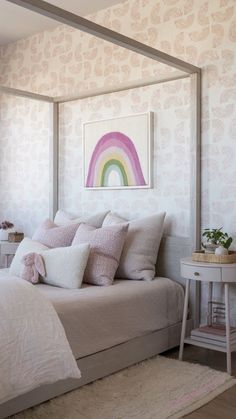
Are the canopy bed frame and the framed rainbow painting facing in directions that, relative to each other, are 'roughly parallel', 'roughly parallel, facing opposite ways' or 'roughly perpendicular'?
roughly parallel

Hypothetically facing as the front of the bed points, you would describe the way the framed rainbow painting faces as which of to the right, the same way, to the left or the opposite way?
the same way

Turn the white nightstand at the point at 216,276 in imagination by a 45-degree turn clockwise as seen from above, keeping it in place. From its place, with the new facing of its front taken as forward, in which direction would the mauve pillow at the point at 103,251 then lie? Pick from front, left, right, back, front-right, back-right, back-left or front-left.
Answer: front

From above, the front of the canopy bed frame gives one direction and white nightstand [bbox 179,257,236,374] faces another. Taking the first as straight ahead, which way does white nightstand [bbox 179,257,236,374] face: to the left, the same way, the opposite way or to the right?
the same way

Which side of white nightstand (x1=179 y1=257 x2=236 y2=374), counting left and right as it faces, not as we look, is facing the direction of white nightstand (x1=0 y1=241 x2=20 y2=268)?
right

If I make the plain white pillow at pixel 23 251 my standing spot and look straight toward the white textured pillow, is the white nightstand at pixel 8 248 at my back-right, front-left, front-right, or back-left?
back-left

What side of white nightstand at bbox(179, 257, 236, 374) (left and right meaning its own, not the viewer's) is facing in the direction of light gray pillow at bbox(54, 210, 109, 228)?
right

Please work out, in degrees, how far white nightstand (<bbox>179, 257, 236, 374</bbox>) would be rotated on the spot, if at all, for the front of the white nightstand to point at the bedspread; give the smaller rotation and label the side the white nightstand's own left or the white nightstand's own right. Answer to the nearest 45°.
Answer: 0° — it already faces it

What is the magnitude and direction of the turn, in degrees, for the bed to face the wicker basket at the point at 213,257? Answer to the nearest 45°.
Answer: approximately 135° to its left

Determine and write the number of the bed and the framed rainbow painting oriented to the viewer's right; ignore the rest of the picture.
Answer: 0

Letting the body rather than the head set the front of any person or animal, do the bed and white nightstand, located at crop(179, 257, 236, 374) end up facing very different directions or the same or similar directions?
same or similar directions

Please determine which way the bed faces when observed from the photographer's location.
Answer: facing the viewer and to the left of the viewer

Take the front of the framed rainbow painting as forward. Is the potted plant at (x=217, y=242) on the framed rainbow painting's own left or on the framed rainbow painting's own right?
on the framed rainbow painting's own left

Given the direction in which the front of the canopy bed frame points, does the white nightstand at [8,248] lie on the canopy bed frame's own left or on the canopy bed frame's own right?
on the canopy bed frame's own right

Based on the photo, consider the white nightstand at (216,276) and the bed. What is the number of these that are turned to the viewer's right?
0

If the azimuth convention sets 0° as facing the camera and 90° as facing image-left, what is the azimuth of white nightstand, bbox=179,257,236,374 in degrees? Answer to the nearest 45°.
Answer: approximately 45°

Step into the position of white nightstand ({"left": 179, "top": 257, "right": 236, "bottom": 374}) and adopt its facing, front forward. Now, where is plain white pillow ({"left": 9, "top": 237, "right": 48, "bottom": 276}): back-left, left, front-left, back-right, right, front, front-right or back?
front-right

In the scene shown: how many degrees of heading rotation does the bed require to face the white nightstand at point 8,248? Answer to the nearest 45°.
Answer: approximately 90° to its right

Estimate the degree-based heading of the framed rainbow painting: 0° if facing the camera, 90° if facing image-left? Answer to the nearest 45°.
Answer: approximately 45°
